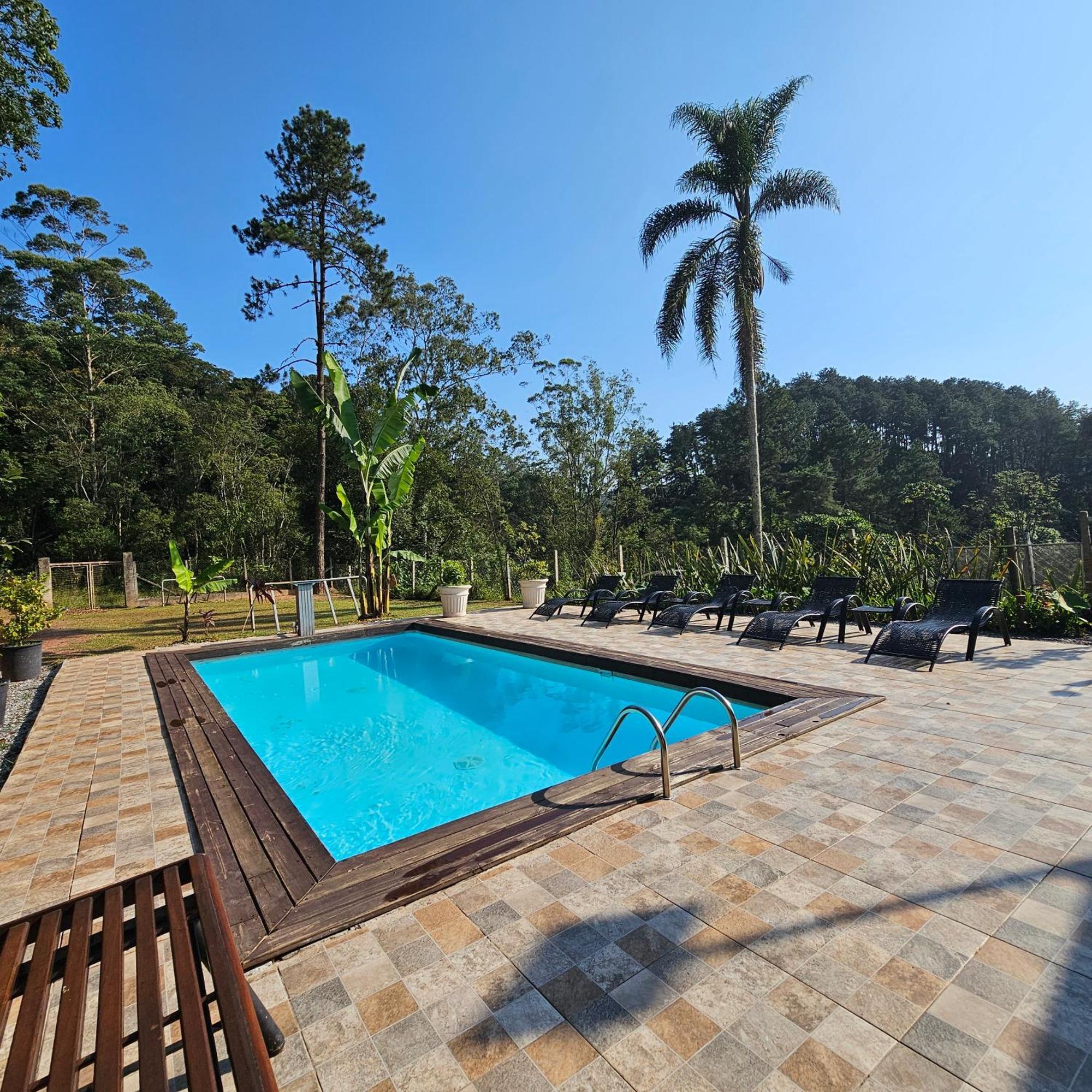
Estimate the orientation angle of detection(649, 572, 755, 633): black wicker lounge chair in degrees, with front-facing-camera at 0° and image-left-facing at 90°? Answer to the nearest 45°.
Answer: approximately 45°

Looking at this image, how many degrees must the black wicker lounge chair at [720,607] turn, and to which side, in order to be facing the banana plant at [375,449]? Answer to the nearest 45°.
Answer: approximately 45° to its right

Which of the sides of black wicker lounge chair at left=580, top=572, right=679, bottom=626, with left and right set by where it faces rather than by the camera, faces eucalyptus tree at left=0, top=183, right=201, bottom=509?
right

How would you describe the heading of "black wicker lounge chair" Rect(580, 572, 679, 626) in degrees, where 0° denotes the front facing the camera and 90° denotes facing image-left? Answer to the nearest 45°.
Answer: approximately 45°

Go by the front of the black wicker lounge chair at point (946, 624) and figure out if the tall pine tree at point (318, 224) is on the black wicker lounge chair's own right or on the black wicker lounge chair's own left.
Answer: on the black wicker lounge chair's own right

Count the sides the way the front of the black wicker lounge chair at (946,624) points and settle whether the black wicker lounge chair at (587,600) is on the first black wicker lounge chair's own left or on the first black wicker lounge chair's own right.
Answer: on the first black wicker lounge chair's own right

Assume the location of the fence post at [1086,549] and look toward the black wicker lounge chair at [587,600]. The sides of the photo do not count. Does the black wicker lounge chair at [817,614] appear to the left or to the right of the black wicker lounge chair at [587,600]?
left
